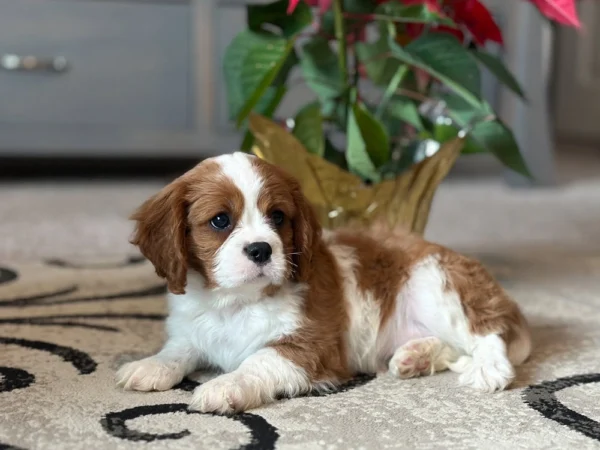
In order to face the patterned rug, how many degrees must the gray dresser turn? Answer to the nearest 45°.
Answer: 0° — it already faces it

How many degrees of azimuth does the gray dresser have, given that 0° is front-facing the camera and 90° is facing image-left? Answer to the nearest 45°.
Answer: approximately 0°

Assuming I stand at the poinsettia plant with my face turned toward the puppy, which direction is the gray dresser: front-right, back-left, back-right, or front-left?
back-right

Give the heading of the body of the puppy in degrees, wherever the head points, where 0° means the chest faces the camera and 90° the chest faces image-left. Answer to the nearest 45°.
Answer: approximately 45°
